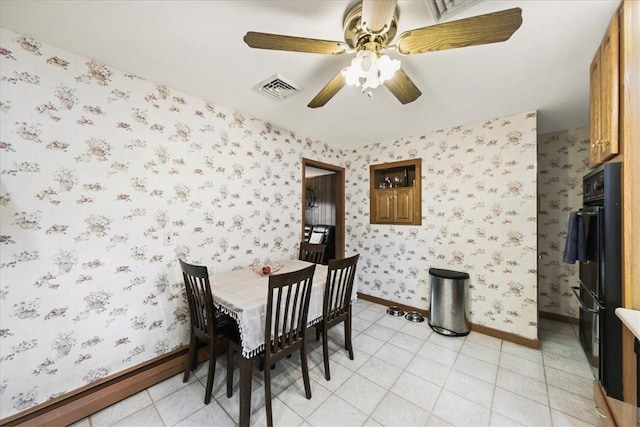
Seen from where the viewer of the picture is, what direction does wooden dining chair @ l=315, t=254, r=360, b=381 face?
facing away from the viewer and to the left of the viewer

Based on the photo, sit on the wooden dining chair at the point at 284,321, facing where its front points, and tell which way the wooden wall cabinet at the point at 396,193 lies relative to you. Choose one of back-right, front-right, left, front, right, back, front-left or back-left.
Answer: right

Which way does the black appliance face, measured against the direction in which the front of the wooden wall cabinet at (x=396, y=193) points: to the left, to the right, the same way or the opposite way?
to the right

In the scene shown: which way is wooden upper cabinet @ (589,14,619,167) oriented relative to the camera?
to the viewer's left

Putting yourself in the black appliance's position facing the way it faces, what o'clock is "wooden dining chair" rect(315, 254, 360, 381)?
The wooden dining chair is roughly at 11 o'clock from the black appliance.

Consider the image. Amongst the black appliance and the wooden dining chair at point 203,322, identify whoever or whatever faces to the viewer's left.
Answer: the black appliance

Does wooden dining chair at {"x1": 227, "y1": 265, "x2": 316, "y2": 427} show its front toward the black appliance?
no

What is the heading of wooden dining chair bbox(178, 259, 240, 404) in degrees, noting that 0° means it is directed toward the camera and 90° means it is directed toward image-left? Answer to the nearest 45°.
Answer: approximately 225°

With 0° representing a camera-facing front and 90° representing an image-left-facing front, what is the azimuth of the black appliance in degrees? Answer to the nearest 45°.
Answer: approximately 90°

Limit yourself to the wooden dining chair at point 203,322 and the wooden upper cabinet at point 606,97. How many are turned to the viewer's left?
1

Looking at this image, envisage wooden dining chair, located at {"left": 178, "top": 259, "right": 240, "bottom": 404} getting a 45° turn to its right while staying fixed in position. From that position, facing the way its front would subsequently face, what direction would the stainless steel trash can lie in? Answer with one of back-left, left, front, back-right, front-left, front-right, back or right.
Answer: front

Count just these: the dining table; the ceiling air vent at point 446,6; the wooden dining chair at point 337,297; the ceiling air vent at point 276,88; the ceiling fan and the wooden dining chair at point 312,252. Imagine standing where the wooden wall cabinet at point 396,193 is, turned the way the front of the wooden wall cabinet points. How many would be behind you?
0

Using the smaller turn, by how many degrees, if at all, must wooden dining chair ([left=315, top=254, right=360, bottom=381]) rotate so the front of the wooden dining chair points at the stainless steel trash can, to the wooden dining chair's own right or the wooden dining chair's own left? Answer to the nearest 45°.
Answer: approximately 90° to the wooden dining chair's own right

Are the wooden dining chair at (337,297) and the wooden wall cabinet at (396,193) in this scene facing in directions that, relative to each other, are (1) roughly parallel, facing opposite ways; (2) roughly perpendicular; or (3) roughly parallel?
roughly perpendicular
